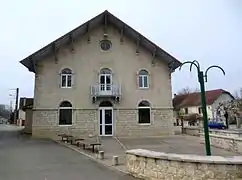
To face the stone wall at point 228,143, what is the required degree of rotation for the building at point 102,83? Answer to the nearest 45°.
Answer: approximately 45° to its left

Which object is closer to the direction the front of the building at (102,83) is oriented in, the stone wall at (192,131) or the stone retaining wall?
the stone retaining wall

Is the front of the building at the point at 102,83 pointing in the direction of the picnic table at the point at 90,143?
yes

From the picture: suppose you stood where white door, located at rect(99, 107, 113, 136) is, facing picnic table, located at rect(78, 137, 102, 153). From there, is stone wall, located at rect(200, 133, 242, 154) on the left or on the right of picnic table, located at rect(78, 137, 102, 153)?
left

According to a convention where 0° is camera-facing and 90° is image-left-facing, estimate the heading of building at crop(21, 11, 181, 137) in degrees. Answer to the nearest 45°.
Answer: approximately 0°

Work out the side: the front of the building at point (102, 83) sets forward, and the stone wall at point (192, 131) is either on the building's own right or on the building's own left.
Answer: on the building's own left

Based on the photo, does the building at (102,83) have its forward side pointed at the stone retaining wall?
yes

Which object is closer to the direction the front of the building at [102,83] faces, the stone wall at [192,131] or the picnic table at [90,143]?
the picnic table
